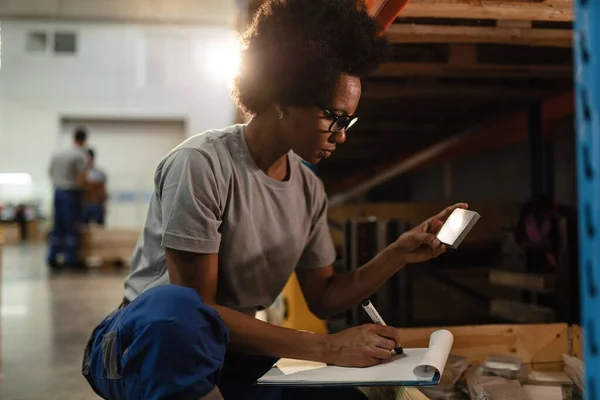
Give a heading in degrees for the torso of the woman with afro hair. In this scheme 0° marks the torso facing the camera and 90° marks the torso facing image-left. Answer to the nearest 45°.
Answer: approximately 315°

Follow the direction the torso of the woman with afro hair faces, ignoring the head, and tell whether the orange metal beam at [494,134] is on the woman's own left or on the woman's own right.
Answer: on the woman's own left

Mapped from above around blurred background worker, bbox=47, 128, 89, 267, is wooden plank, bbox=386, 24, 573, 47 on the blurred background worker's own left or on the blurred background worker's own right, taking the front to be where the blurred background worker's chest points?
on the blurred background worker's own right

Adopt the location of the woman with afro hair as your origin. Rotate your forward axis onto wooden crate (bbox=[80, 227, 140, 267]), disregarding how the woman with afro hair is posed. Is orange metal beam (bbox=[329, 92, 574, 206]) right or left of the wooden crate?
right

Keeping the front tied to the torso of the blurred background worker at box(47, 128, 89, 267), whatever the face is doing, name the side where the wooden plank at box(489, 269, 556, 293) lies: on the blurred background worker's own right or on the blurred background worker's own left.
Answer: on the blurred background worker's own right

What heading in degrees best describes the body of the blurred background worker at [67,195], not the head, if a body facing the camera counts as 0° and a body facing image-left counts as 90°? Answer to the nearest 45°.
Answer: approximately 225°

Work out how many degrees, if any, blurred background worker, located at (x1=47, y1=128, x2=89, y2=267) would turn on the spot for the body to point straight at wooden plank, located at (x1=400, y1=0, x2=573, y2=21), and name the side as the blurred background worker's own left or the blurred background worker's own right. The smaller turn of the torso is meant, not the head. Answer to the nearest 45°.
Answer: approximately 135° to the blurred background worker's own right
